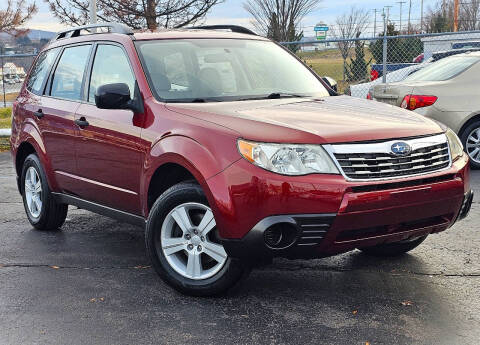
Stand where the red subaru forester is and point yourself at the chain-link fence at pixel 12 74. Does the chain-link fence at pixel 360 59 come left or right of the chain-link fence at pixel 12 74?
right

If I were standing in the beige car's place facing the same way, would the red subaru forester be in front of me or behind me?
behind

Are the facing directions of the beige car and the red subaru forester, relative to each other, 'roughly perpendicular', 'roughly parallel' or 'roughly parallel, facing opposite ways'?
roughly perpendicular

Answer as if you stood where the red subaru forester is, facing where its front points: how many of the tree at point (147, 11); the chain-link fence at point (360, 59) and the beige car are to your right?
0

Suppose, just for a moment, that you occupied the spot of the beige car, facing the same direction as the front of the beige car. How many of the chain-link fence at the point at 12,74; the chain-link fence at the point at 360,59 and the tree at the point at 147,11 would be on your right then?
0

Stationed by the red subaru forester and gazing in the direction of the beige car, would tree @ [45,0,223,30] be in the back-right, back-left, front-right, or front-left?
front-left

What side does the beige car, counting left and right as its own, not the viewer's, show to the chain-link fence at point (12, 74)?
left

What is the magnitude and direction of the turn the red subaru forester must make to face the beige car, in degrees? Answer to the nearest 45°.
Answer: approximately 90° to its left

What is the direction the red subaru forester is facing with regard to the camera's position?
facing the viewer and to the right of the viewer

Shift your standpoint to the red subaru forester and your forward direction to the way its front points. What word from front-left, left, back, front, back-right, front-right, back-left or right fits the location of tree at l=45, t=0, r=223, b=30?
back-left

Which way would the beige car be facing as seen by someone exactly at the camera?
facing away from the viewer and to the right of the viewer

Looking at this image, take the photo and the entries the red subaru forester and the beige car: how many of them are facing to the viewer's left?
0

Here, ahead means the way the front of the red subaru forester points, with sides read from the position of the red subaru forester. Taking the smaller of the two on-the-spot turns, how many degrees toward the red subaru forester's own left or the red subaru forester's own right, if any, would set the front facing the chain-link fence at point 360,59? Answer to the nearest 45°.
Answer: approximately 135° to the red subaru forester's own left
